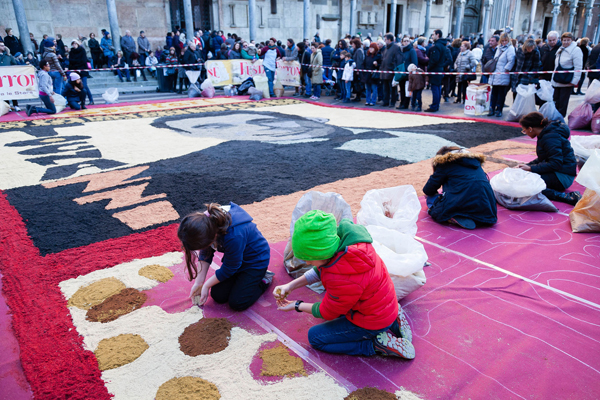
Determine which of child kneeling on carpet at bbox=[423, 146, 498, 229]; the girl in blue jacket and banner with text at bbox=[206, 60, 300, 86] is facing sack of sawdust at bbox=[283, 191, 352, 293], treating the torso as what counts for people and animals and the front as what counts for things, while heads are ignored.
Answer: the banner with text

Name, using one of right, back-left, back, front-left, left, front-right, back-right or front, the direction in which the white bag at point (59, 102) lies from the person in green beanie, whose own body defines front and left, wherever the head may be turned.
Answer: front-right

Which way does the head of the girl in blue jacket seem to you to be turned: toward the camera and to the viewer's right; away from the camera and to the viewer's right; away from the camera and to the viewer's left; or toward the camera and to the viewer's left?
toward the camera and to the viewer's left

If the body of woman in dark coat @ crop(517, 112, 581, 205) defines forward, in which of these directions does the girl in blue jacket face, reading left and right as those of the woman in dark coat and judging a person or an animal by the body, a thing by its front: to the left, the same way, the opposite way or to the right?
to the left

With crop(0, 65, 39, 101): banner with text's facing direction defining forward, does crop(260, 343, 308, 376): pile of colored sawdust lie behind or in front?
in front

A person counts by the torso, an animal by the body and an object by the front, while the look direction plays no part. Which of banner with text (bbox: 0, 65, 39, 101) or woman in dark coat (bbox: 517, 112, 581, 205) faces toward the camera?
the banner with text

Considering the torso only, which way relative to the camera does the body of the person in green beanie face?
to the viewer's left

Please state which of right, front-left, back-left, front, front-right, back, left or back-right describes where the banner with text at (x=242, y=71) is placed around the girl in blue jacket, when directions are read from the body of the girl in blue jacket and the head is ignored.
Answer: back-right

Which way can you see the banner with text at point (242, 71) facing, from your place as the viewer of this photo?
facing the viewer

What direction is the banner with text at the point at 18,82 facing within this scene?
toward the camera

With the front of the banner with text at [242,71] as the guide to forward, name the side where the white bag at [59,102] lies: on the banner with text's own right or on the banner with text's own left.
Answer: on the banner with text's own right

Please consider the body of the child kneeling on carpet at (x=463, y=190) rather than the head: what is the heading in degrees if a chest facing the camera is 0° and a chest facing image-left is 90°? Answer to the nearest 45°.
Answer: approximately 135°

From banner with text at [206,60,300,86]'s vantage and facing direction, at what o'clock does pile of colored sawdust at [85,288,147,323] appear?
The pile of colored sawdust is roughly at 12 o'clock from the banner with text.

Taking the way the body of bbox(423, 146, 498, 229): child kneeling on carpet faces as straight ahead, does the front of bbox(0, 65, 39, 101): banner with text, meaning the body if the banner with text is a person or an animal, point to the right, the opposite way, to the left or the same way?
the opposite way

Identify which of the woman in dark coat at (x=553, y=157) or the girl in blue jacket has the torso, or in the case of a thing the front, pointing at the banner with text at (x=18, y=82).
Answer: the woman in dark coat

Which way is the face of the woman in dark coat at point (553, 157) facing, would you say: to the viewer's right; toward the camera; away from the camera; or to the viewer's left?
to the viewer's left

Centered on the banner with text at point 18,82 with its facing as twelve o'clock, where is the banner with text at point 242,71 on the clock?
the banner with text at point 242,71 is roughly at 9 o'clock from the banner with text at point 18,82.

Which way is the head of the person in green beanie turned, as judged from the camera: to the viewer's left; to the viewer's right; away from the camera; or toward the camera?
to the viewer's left

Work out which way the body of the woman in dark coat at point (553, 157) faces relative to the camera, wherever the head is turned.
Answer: to the viewer's left

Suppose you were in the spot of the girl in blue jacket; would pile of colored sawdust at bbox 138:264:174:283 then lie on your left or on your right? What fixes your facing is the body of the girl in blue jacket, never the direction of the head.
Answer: on your right

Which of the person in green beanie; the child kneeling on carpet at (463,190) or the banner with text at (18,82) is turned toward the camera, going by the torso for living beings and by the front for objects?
the banner with text
